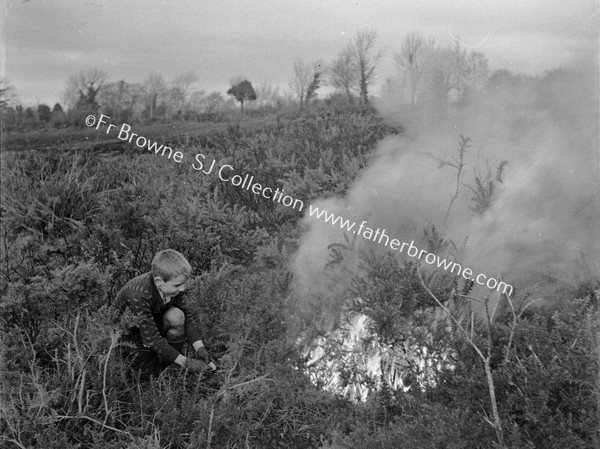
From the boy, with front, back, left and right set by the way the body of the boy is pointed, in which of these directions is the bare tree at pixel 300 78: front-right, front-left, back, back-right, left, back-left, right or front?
left

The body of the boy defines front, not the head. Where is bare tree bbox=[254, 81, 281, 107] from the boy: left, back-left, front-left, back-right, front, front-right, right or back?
left

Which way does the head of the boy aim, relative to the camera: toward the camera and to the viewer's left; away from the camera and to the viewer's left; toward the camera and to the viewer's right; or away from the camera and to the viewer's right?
toward the camera and to the viewer's right

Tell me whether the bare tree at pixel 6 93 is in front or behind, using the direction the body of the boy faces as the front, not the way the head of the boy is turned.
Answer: behind

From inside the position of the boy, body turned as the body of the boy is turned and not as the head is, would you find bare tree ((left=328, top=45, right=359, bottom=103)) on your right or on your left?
on your left

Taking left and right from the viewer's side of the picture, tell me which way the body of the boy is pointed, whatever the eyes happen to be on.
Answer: facing the viewer and to the right of the viewer

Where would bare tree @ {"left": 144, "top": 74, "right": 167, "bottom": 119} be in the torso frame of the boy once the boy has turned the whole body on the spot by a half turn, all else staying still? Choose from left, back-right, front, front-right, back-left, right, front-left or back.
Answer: front-right

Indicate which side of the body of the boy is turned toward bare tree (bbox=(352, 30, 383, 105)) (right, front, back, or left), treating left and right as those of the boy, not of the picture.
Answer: left

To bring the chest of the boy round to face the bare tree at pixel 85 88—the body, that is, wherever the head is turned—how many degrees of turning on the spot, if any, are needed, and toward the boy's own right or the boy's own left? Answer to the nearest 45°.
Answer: approximately 135° to the boy's own left

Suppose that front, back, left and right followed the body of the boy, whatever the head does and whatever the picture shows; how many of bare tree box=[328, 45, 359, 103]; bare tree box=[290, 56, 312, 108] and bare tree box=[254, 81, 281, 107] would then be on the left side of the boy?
3
